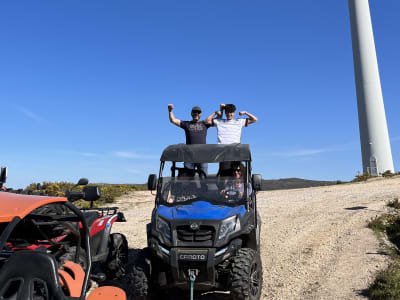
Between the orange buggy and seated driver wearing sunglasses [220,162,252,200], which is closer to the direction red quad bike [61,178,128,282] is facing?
the seated driver wearing sunglasses

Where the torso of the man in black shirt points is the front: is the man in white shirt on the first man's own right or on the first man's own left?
on the first man's own left

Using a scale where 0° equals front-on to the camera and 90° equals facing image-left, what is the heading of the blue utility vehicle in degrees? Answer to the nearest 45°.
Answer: approximately 0°

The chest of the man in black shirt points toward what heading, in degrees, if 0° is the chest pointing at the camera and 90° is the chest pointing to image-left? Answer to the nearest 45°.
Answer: approximately 0°

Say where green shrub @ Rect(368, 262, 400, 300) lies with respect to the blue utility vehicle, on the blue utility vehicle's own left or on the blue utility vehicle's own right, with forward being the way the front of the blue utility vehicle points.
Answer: on the blue utility vehicle's own left
